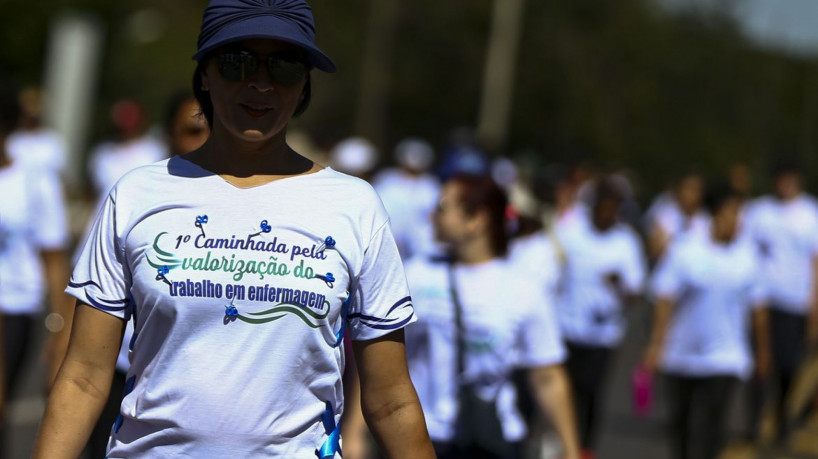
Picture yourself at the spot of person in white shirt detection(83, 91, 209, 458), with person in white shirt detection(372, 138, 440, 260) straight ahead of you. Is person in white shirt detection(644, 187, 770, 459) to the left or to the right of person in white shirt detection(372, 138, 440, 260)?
right

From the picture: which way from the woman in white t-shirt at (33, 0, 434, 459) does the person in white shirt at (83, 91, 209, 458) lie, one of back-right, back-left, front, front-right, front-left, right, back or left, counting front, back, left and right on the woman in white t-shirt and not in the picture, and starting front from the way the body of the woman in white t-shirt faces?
back

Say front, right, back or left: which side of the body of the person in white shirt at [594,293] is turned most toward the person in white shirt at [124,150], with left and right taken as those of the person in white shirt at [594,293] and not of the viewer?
right

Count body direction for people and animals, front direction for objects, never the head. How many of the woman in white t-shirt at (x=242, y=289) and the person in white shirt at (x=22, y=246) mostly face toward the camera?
2

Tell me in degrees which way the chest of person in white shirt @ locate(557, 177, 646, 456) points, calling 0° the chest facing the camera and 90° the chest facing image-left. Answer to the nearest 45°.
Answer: approximately 0°
